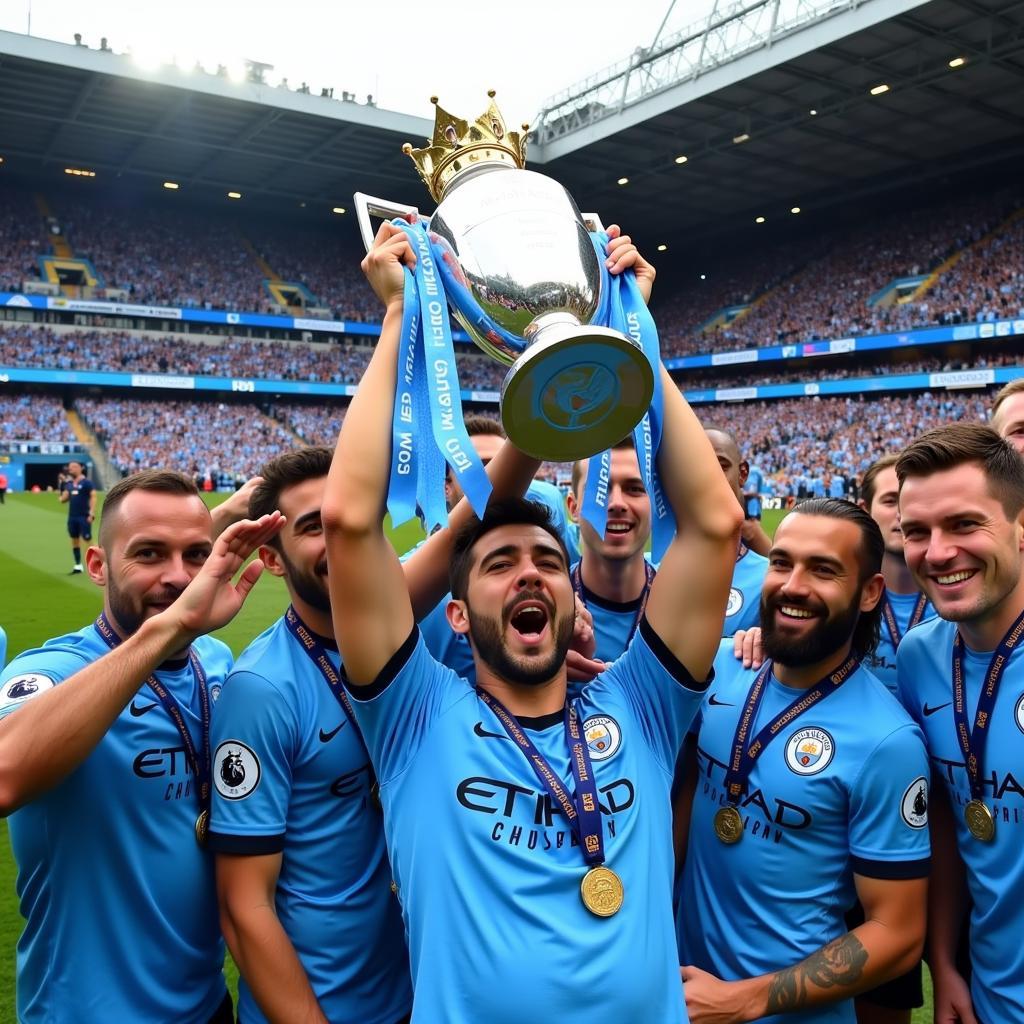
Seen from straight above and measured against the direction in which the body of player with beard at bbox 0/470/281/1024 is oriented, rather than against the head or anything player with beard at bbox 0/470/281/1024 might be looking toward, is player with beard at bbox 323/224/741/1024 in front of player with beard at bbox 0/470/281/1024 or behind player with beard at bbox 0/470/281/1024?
in front

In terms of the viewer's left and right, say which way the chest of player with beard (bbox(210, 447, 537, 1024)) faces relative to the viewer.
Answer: facing the viewer and to the right of the viewer

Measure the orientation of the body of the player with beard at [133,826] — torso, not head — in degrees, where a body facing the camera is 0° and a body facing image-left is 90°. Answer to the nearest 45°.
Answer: approximately 315°

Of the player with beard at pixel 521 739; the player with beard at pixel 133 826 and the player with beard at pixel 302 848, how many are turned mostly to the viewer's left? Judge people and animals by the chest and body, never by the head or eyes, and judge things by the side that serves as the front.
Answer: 0

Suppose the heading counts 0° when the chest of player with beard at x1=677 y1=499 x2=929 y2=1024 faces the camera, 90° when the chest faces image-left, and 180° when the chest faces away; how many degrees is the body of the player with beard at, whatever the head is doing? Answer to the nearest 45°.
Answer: approximately 45°

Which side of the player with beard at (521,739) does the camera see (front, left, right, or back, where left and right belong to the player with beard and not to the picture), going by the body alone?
front

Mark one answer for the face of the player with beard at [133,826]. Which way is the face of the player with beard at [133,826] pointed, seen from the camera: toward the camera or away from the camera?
toward the camera

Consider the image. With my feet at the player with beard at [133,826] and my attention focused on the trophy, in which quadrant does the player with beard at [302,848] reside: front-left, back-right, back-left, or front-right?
front-left

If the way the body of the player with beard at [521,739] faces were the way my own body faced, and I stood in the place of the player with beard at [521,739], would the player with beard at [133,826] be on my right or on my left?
on my right

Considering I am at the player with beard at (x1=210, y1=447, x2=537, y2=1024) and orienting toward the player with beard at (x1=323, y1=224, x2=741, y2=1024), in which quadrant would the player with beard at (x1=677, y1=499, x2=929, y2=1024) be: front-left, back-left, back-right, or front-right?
front-left

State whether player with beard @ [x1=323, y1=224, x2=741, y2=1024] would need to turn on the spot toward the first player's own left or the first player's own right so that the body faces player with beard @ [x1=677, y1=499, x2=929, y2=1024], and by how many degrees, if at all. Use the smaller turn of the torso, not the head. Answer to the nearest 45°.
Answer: approximately 135° to the first player's own left

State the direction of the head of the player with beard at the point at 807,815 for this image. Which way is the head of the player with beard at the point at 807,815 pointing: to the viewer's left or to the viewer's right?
to the viewer's left

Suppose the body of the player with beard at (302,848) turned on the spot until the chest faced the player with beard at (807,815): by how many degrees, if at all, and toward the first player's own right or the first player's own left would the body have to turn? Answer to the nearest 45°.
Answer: approximately 45° to the first player's own left

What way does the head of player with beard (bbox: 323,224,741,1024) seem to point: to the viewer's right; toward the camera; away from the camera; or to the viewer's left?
toward the camera
